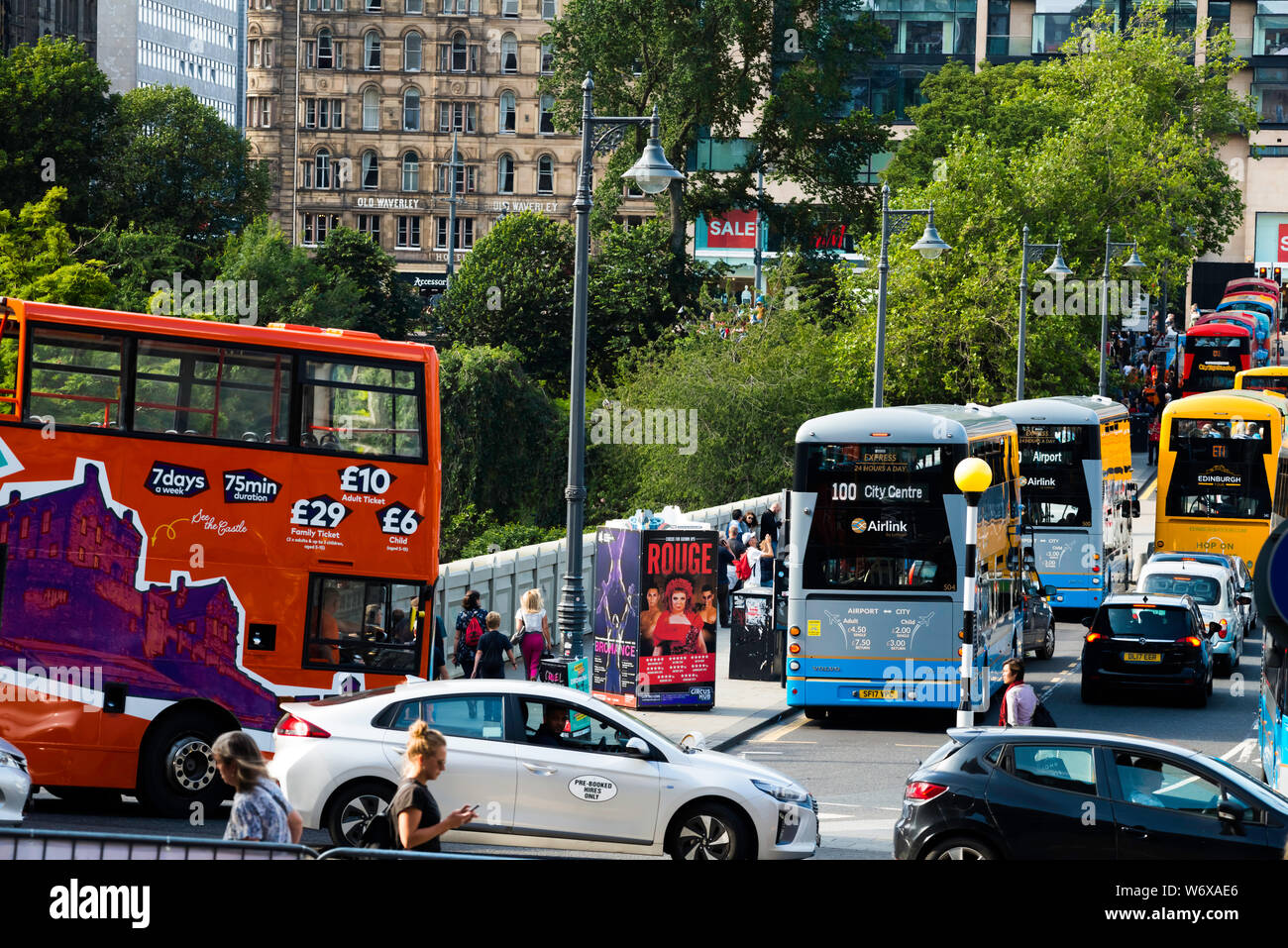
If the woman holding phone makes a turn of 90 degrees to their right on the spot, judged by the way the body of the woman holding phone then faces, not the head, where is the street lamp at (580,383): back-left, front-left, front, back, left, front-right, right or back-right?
back

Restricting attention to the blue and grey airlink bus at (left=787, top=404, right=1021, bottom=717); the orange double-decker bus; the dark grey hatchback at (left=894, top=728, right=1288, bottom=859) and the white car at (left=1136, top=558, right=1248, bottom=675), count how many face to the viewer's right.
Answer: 2

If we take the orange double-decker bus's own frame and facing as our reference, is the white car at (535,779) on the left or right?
on its right

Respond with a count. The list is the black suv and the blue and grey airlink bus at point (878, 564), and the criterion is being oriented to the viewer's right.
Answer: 0

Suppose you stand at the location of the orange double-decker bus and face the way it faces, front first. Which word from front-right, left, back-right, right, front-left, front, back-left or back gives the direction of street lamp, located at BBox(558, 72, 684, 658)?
front-left

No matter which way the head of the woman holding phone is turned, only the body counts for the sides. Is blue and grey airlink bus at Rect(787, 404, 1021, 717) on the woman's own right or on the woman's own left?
on the woman's own left

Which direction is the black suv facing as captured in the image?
away from the camera

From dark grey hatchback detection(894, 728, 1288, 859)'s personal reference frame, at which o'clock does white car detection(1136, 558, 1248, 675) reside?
The white car is roughly at 9 o'clock from the dark grey hatchback.

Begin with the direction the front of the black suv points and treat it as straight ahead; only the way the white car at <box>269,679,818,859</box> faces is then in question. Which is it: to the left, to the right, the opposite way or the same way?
to the right

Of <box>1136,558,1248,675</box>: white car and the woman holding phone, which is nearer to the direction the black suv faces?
the white car

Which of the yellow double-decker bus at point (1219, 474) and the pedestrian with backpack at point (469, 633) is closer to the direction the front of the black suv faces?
the yellow double-decker bus

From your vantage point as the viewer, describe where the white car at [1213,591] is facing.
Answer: facing away from the viewer

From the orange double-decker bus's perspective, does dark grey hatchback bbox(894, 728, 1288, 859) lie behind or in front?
in front

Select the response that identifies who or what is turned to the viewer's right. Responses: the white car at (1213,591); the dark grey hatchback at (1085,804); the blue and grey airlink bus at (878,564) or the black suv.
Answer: the dark grey hatchback

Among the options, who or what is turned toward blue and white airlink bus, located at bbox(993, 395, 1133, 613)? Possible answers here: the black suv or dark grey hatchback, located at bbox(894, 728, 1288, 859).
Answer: the black suv

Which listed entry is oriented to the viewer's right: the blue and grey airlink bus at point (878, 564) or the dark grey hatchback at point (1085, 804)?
the dark grey hatchback
